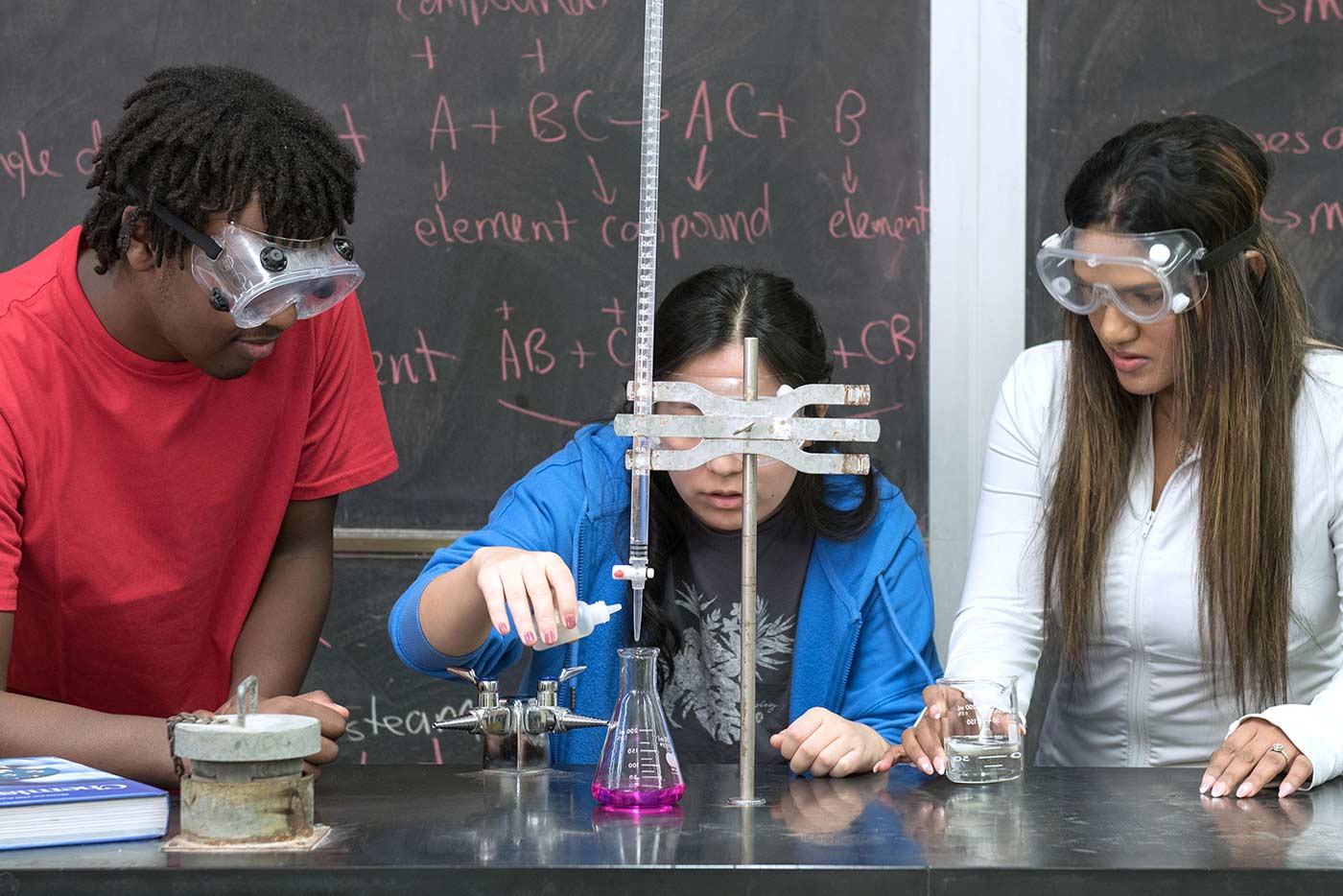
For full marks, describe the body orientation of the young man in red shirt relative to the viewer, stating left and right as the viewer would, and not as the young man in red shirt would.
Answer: facing the viewer and to the right of the viewer

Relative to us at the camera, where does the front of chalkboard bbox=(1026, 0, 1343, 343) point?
facing the viewer

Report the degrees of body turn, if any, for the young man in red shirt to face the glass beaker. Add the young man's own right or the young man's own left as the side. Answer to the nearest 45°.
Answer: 0° — they already face it

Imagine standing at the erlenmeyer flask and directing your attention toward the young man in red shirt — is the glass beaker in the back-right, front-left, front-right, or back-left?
back-right

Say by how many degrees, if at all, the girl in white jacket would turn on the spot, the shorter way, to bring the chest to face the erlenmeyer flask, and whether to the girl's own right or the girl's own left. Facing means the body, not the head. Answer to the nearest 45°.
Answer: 0° — they already face it

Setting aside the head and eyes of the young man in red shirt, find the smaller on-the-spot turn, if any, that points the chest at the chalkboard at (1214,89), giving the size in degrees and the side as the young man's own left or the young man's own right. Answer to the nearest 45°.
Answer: approximately 45° to the young man's own left

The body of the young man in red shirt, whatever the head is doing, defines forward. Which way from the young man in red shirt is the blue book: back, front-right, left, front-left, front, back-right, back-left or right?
front-right

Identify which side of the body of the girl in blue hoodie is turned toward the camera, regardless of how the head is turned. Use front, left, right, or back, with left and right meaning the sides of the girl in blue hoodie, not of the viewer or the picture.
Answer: front

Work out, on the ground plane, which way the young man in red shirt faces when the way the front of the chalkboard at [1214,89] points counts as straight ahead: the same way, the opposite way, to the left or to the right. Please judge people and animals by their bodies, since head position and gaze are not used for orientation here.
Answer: to the left

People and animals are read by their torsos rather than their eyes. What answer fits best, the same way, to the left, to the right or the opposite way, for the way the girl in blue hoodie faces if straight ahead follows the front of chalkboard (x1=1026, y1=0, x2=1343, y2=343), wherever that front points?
the same way

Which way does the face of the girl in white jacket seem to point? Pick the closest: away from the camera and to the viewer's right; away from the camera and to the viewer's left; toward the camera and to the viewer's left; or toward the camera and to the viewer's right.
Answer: toward the camera and to the viewer's left

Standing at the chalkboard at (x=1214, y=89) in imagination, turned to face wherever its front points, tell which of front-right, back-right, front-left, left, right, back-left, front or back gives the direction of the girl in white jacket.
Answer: front

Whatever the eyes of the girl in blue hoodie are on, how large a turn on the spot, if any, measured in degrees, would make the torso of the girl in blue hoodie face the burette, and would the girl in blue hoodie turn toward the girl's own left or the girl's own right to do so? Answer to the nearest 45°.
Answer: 0° — they already face it

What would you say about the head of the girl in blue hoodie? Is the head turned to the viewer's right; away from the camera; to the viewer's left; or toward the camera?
toward the camera

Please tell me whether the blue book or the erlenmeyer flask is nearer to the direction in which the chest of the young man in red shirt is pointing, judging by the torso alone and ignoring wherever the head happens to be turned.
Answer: the erlenmeyer flask

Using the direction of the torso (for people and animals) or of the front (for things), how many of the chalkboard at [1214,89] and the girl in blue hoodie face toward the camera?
2

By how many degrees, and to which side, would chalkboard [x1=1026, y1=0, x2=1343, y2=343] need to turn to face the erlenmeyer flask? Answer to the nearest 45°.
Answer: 0° — it already faces it

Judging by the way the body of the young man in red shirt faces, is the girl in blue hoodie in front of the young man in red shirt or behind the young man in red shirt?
in front

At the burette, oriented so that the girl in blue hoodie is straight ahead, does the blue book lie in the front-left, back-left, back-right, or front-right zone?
back-left

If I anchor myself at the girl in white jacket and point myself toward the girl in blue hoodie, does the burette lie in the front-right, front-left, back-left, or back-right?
front-left
